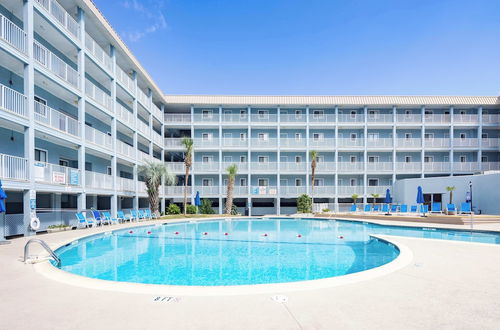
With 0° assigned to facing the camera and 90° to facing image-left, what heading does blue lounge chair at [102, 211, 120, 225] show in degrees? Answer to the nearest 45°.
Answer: approximately 315°
